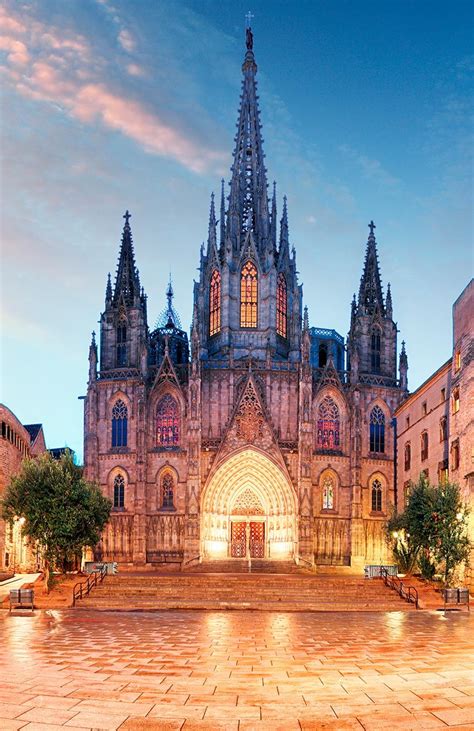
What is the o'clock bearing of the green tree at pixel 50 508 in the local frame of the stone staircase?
The green tree is roughly at 3 o'clock from the stone staircase.

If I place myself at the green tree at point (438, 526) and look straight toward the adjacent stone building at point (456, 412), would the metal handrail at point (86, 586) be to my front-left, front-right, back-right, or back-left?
back-left

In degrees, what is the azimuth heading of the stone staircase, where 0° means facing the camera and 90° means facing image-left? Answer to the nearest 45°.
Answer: approximately 0°

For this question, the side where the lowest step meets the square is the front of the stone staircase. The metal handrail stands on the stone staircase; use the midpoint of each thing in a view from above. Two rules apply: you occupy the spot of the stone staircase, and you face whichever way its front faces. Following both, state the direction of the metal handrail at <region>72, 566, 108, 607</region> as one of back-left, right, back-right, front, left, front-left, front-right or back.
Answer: right

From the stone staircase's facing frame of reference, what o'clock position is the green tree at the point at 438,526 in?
The green tree is roughly at 9 o'clock from the stone staircase.

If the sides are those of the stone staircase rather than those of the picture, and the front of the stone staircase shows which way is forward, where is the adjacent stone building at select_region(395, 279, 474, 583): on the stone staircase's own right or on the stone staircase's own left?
on the stone staircase's own left

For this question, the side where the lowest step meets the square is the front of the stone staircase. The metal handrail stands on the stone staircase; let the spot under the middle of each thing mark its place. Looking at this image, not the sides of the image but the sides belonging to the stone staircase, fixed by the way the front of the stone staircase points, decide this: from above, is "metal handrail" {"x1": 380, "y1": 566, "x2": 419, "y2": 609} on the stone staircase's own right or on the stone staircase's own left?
on the stone staircase's own left

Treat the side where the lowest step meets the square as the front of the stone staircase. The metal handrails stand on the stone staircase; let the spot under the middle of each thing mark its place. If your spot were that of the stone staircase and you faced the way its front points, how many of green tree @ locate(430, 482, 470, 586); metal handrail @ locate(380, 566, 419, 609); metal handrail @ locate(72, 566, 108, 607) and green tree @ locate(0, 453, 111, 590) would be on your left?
2

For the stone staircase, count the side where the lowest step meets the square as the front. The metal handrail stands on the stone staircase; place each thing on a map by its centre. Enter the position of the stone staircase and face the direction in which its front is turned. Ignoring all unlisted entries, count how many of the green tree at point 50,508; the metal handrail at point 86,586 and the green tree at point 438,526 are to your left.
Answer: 1

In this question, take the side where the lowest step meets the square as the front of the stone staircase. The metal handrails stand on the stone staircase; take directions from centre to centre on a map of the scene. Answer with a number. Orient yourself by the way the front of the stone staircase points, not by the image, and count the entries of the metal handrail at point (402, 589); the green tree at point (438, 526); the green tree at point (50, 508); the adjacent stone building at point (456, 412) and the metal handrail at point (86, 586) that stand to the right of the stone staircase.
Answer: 2

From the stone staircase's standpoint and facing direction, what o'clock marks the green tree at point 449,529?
The green tree is roughly at 9 o'clock from the stone staircase.

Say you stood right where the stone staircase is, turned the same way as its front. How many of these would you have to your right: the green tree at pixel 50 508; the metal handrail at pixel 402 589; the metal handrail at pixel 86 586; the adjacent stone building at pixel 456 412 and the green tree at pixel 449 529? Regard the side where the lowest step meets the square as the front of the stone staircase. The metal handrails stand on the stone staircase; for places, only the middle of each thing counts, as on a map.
2
